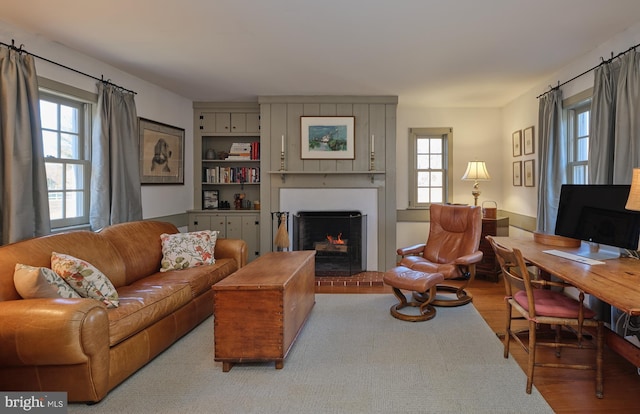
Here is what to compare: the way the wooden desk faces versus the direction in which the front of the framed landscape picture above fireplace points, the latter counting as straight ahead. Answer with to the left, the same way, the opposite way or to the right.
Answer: to the right

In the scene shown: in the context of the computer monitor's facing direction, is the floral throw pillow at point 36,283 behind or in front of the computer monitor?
in front

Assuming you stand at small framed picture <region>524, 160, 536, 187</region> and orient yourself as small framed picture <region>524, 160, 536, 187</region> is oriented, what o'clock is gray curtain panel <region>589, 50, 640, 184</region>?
The gray curtain panel is roughly at 10 o'clock from the small framed picture.

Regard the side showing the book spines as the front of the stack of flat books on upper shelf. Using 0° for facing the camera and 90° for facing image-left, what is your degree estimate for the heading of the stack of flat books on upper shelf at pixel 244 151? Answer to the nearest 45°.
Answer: approximately 0°

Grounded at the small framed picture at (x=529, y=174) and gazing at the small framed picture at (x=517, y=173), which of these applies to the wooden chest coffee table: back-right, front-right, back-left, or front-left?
back-left

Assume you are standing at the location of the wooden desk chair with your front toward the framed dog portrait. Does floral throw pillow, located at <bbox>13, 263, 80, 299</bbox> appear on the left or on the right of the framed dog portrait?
left

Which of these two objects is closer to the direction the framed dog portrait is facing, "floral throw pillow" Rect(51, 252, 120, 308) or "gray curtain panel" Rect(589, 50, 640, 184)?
the gray curtain panel

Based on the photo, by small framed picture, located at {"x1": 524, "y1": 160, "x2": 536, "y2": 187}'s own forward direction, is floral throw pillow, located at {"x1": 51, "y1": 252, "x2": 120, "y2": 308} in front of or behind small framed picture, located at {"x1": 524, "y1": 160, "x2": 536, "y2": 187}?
in front

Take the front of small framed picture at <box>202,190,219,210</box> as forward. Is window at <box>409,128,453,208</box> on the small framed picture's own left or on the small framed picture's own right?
on the small framed picture's own left

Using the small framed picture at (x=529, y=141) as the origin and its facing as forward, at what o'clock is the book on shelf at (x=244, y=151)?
The book on shelf is roughly at 1 o'clock from the small framed picture.

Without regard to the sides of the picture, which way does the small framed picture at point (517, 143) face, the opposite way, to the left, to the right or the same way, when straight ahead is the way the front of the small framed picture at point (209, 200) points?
to the right

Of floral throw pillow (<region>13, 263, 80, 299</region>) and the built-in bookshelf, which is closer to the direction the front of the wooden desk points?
the floral throw pillow
